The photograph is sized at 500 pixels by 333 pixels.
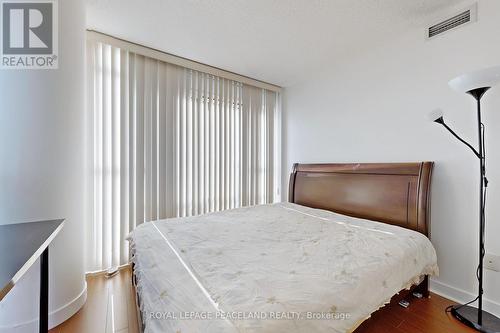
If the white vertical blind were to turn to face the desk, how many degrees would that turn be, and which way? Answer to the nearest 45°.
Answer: approximately 45° to its right

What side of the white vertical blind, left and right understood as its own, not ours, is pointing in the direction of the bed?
front

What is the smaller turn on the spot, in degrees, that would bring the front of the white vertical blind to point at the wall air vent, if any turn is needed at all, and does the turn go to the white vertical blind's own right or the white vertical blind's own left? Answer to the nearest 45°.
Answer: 0° — it already faces it

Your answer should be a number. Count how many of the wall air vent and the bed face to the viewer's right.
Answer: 0

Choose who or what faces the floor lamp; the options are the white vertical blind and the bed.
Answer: the white vertical blind

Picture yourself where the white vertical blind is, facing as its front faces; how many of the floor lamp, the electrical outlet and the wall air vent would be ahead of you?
3

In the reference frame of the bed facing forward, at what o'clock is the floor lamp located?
The floor lamp is roughly at 7 o'clock from the bed.

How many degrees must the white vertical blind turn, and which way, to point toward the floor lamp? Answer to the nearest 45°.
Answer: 0° — it already faces it

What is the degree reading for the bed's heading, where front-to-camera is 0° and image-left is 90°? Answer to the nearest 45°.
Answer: approximately 45°

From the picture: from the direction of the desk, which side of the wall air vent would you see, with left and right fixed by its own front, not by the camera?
front
